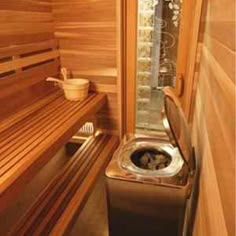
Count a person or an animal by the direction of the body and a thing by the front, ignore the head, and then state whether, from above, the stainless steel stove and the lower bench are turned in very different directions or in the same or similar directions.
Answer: very different directions

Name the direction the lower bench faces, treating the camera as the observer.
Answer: facing to the right of the viewer
